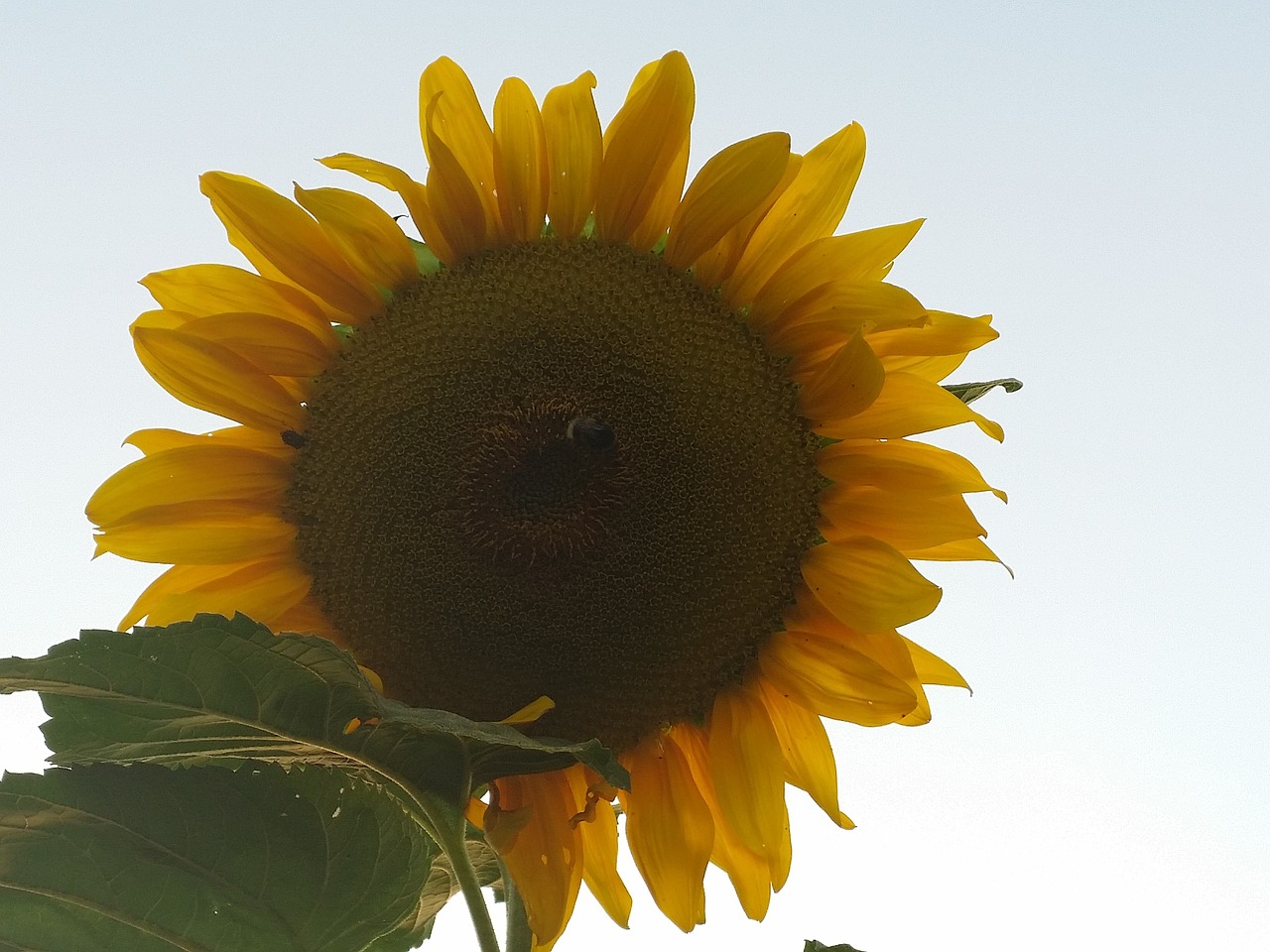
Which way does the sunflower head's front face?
toward the camera
